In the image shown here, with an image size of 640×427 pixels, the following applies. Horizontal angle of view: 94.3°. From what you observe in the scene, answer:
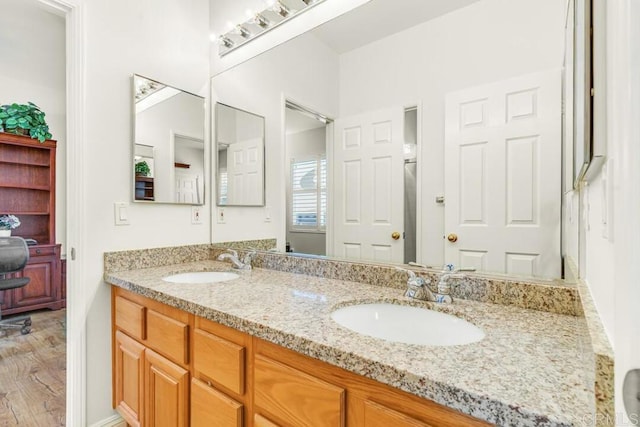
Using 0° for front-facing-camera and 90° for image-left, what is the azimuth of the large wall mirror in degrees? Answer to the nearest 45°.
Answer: approximately 45°

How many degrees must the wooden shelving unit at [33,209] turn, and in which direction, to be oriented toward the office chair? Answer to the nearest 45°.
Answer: approximately 45° to its right

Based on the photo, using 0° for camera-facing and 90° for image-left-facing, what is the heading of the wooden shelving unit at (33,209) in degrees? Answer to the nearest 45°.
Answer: approximately 315°

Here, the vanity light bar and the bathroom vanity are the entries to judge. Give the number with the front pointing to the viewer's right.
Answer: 0

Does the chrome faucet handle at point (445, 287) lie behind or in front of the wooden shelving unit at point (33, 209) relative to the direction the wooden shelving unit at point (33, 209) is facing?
in front

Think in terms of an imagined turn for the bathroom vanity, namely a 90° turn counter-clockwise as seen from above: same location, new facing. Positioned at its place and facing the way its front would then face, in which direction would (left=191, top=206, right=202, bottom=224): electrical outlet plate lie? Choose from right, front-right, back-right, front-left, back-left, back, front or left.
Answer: back

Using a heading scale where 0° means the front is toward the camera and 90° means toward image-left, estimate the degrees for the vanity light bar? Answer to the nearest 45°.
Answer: approximately 45°

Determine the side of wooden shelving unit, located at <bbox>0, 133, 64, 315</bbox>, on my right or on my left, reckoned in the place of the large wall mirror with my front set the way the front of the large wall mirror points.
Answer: on my right

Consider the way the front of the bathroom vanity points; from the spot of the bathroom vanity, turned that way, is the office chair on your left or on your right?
on your right
